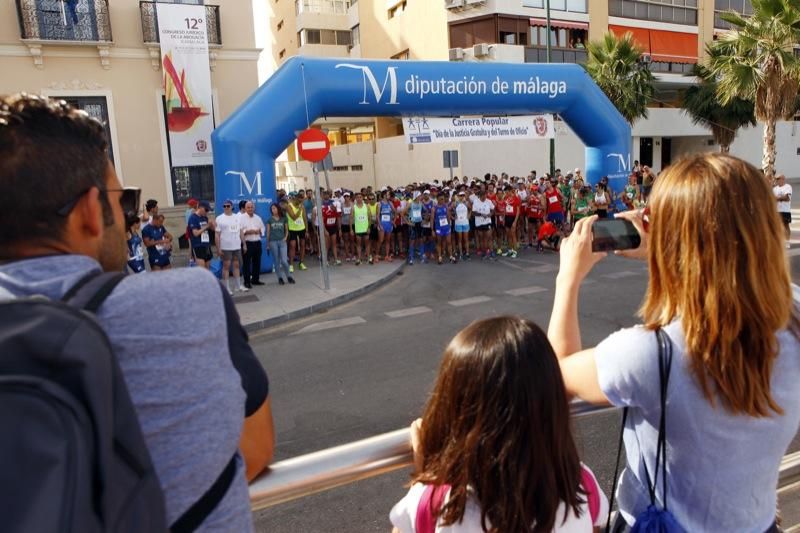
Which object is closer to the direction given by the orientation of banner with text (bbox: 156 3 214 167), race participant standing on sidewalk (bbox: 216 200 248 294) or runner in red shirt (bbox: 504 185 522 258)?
the race participant standing on sidewalk

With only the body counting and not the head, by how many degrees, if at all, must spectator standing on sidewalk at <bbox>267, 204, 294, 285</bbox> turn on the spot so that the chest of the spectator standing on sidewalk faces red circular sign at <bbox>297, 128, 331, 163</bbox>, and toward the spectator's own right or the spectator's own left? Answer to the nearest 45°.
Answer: approximately 45° to the spectator's own left

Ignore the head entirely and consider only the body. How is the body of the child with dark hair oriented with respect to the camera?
away from the camera

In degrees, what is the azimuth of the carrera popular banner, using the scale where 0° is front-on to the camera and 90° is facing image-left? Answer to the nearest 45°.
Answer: approximately 0°

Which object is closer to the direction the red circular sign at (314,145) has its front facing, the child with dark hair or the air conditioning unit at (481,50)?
the child with dark hair

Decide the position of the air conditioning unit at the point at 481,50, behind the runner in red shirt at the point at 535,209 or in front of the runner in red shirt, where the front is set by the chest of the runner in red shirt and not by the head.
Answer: behind

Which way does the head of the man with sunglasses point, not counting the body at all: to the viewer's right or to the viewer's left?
to the viewer's right

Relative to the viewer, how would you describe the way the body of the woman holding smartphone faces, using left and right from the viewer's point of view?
facing away from the viewer and to the left of the viewer

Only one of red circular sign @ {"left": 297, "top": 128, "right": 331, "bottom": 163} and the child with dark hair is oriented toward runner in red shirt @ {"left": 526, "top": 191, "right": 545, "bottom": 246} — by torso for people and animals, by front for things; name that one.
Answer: the child with dark hair

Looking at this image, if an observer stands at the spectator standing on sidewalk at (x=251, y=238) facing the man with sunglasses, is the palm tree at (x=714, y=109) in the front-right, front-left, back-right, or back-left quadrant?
back-left
